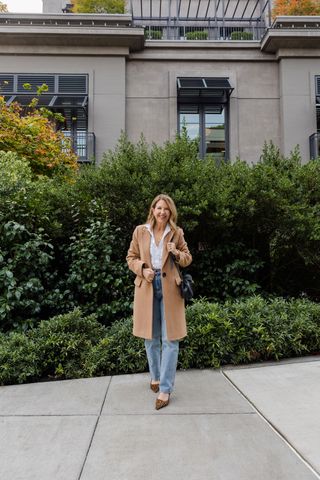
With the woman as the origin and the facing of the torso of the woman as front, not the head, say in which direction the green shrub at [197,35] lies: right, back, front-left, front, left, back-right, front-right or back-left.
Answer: back

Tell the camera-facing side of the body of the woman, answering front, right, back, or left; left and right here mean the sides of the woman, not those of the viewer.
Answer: front

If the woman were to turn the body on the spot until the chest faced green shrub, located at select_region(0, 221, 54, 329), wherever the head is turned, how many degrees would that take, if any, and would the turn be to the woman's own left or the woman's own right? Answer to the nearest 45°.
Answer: approximately 135° to the woman's own right

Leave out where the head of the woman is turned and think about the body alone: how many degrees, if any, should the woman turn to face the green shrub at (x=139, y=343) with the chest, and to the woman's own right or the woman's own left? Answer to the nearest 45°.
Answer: approximately 180°

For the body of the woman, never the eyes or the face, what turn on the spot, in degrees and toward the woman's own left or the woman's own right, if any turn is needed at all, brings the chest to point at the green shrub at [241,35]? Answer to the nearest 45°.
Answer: approximately 180°

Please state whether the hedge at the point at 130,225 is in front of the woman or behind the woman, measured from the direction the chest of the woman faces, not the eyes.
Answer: behind

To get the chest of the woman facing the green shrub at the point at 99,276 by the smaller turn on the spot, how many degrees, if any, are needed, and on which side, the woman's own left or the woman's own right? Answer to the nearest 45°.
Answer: approximately 135° to the woman's own right

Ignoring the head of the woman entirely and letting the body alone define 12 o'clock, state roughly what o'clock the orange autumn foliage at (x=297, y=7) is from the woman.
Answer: The orange autumn foliage is roughly at 7 o'clock from the woman.

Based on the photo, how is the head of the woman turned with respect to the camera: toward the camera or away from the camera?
toward the camera
